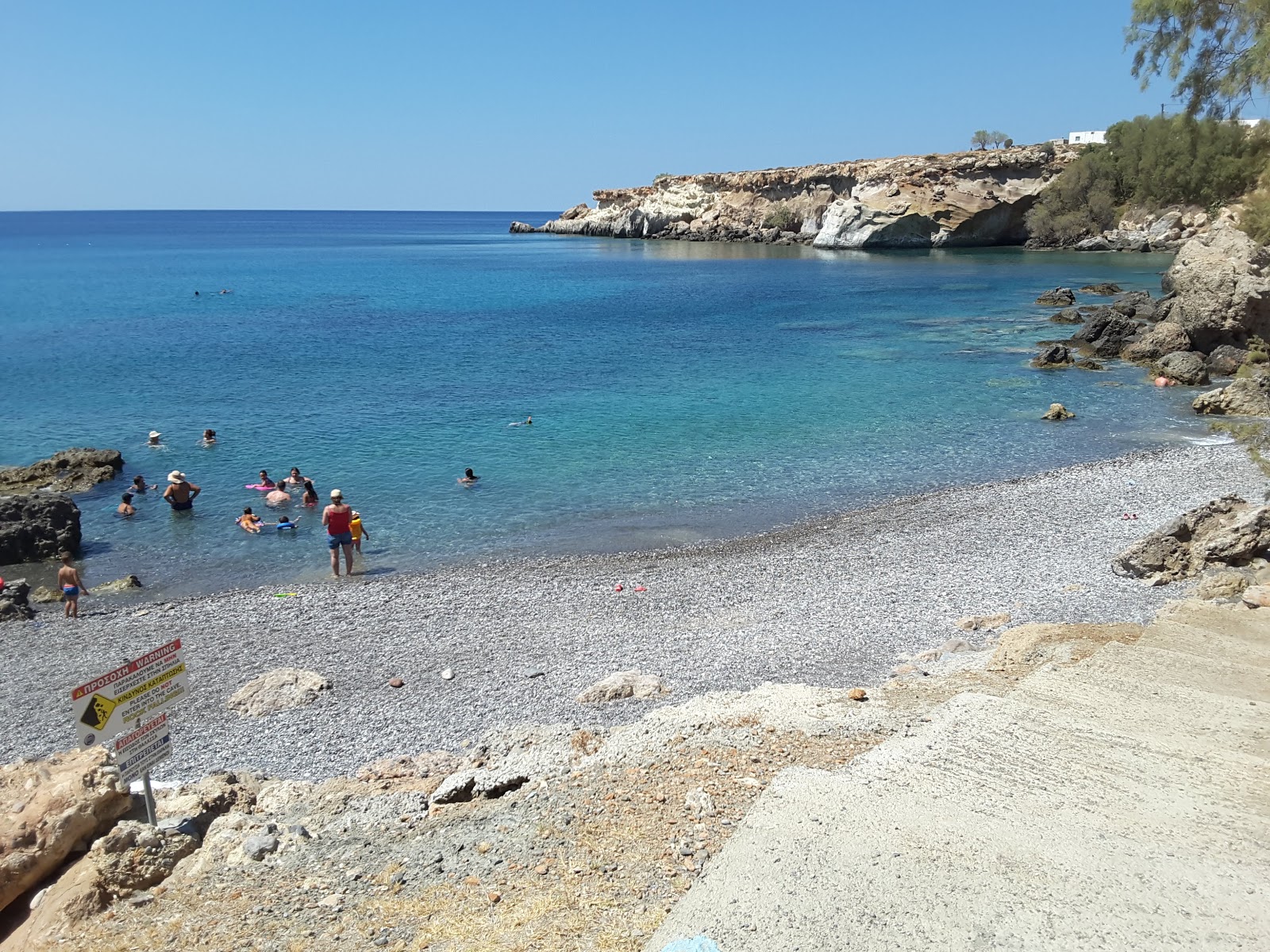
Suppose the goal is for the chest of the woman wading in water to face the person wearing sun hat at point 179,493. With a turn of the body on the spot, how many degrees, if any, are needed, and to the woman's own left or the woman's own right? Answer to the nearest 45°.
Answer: approximately 45° to the woman's own left

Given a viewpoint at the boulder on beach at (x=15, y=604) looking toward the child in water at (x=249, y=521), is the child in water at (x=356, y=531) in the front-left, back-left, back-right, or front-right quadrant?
front-right

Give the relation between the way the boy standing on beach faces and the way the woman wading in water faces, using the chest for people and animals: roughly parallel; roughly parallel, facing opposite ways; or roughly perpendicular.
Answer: roughly parallel

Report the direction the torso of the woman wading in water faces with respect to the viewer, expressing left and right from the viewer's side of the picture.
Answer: facing away from the viewer

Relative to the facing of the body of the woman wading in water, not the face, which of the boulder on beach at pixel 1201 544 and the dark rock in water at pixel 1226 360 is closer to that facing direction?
the dark rock in water

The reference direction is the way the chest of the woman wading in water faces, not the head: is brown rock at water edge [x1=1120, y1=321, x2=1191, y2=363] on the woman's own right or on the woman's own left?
on the woman's own right
